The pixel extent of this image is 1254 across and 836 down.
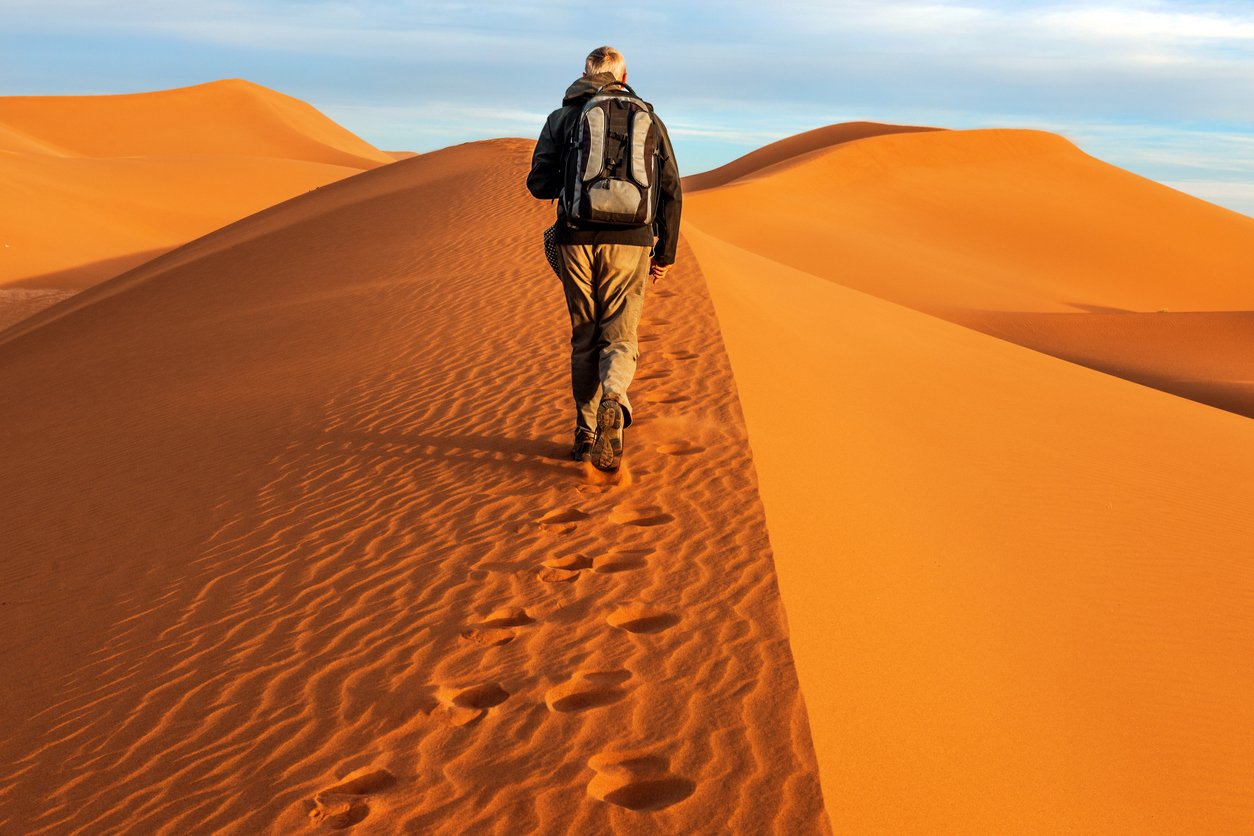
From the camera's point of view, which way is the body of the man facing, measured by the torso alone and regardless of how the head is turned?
away from the camera

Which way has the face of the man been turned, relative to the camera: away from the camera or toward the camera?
away from the camera
